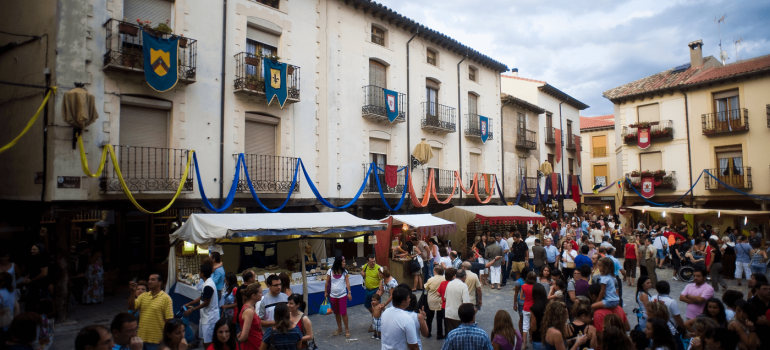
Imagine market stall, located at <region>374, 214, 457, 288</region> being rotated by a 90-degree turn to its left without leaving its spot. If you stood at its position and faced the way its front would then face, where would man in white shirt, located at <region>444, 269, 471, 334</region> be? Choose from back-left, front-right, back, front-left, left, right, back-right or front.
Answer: back-right

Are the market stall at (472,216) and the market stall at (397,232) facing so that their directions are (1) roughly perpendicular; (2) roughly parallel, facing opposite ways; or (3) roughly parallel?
roughly parallel

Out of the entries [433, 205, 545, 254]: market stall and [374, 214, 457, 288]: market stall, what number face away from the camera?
0

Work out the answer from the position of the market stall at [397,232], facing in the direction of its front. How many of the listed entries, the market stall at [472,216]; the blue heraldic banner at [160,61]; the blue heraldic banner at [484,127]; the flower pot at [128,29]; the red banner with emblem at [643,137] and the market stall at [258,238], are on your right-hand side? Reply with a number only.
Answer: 3

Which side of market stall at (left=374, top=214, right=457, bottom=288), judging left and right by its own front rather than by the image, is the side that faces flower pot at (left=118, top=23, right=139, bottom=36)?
right

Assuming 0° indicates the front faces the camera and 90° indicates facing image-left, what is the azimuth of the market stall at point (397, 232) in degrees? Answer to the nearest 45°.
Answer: approximately 315°

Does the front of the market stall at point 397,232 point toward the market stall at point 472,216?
no

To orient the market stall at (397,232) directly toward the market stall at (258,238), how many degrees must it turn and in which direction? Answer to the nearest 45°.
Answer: approximately 90° to its right

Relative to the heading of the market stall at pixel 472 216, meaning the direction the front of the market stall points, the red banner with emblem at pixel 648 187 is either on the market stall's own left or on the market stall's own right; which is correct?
on the market stall's own left

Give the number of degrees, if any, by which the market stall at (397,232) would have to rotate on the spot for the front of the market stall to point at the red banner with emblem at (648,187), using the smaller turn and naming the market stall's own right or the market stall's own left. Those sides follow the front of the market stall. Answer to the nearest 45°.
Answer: approximately 90° to the market stall's own left

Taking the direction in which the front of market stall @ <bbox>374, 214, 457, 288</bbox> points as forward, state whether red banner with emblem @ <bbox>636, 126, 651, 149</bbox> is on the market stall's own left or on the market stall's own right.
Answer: on the market stall's own left

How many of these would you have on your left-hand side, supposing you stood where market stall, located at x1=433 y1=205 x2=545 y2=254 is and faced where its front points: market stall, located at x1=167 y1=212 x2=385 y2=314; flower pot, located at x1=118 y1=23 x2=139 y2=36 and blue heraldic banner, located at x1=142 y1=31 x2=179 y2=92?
0

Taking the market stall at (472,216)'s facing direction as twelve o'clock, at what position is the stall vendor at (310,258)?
The stall vendor is roughly at 3 o'clock from the market stall.

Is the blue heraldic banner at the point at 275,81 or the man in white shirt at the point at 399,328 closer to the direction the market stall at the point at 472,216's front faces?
the man in white shirt

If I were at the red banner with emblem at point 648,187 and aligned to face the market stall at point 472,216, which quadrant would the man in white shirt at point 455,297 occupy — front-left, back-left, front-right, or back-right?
front-left
